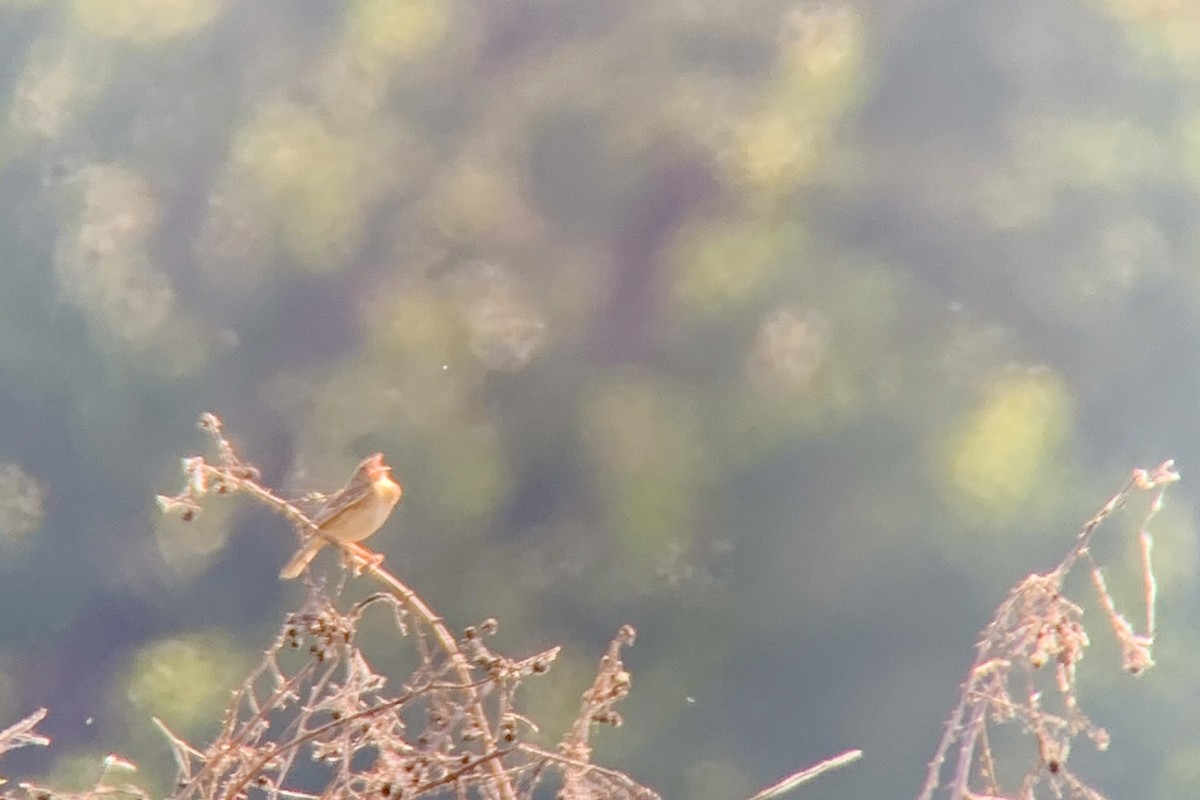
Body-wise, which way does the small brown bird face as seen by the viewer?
to the viewer's right
